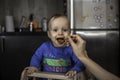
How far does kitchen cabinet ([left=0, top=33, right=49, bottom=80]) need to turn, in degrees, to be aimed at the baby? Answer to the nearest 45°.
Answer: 0° — it already faces them

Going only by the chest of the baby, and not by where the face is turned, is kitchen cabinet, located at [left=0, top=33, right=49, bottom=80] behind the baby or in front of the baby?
behind

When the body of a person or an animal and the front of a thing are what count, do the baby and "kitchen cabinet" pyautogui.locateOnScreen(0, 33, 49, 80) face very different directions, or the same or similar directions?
same or similar directions

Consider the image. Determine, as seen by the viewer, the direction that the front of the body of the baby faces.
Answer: toward the camera

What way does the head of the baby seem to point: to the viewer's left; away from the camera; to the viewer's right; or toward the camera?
toward the camera

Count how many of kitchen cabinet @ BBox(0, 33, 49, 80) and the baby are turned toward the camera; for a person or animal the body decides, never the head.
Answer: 2

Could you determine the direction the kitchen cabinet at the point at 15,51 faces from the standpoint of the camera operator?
facing the viewer
